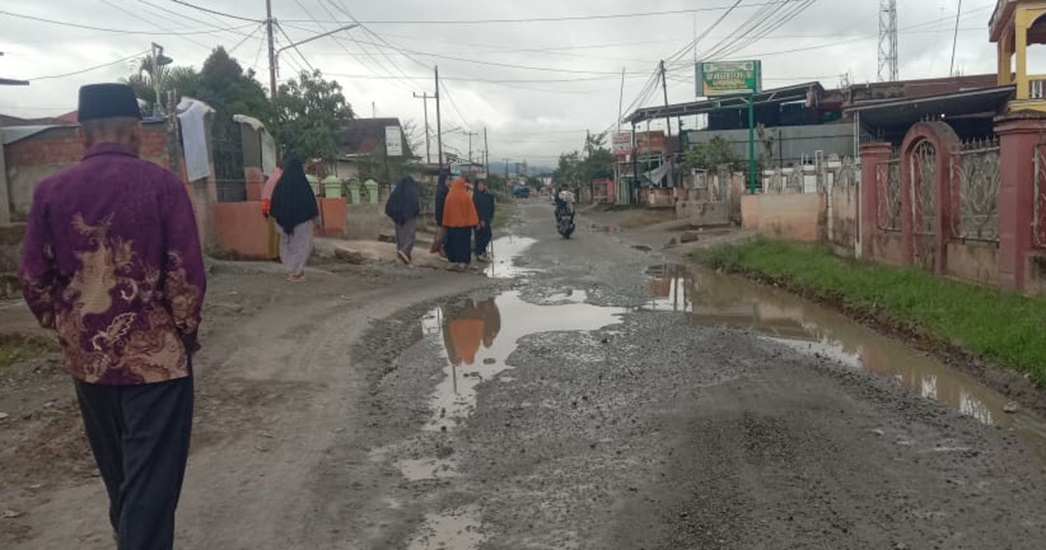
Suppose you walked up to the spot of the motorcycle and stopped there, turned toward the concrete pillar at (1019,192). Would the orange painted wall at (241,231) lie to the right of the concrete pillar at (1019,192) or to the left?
right

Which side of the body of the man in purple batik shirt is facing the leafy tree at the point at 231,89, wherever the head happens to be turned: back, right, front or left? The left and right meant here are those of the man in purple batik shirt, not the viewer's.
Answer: front

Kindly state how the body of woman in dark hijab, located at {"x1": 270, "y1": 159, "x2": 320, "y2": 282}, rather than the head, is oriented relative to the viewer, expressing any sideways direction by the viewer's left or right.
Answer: facing away from the viewer

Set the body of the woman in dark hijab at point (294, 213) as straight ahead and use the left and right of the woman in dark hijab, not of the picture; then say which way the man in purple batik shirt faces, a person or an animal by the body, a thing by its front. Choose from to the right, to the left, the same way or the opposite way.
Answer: the same way

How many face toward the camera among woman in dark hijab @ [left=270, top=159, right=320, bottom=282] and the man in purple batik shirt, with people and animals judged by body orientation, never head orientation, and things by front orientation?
0

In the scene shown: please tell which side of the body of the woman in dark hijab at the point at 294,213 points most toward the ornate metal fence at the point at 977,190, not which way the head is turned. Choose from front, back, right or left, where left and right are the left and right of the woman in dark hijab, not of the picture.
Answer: right

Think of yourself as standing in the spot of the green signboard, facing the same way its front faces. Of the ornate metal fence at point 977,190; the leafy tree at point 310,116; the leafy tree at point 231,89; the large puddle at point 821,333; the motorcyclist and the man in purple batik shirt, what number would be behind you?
0

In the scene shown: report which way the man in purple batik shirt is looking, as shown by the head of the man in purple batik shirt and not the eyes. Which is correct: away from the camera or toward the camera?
away from the camera

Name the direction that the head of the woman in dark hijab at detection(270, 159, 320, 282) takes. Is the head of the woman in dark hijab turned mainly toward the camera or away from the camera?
away from the camera

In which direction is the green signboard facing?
toward the camera

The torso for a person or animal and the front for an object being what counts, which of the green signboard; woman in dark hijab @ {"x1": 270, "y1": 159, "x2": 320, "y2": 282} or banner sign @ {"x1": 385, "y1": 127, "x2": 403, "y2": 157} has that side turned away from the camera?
the woman in dark hijab

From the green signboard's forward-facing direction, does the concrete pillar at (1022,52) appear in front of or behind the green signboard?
in front

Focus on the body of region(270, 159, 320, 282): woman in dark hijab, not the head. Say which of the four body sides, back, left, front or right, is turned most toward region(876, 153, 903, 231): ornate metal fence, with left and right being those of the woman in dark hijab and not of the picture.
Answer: right

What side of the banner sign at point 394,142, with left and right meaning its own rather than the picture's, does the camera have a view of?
front

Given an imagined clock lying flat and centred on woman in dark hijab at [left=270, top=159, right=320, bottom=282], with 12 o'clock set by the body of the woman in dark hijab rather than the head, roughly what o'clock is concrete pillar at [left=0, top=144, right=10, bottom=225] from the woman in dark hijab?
The concrete pillar is roughly at 9 o'clock from the woman in dark hijab.

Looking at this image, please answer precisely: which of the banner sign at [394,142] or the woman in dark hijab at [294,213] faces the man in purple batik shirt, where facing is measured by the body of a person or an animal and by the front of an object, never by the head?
the banner sign

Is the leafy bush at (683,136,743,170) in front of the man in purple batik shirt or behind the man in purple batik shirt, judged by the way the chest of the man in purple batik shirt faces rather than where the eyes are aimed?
in front

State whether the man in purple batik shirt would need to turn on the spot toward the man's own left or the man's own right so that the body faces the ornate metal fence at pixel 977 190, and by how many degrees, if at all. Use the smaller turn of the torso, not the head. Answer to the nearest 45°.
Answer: approximately 45° to the man's own right

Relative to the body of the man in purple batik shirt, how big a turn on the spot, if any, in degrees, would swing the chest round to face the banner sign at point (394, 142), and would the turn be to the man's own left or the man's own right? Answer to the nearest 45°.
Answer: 0° — they already face it

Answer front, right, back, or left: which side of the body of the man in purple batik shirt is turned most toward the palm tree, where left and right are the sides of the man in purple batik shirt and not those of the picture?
front

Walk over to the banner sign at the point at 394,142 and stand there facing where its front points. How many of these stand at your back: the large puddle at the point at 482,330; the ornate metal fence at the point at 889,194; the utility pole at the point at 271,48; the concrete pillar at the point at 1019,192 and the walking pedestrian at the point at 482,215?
0

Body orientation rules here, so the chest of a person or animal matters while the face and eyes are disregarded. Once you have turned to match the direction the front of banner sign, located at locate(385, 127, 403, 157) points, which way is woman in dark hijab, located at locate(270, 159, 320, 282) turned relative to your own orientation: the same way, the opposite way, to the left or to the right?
the opposite way

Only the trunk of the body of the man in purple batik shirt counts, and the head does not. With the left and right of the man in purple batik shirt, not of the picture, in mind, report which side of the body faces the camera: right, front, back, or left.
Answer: back
